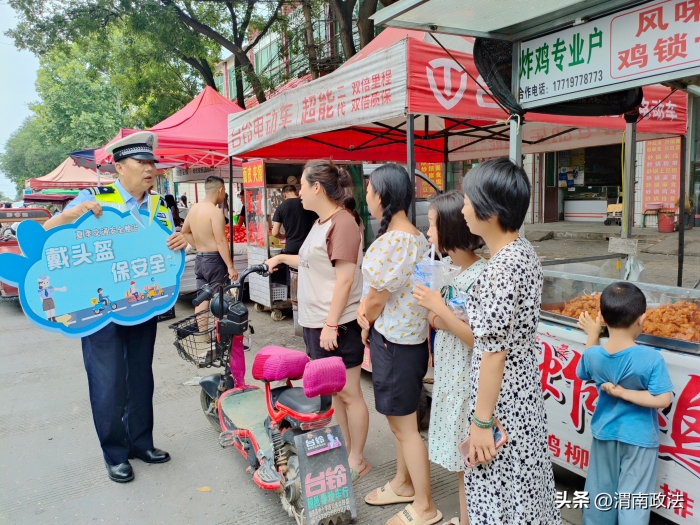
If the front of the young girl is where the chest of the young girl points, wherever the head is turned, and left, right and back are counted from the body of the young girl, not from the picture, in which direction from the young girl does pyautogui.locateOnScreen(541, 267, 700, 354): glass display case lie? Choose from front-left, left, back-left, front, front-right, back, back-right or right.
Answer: back-right

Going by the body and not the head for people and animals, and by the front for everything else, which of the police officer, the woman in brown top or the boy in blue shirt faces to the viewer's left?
the woman in brown top

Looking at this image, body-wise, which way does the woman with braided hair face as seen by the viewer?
to the viewer's left

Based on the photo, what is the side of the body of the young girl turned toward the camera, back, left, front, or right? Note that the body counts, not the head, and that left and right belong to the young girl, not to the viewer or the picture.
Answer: left

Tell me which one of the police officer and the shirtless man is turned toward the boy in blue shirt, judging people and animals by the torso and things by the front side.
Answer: the police officer

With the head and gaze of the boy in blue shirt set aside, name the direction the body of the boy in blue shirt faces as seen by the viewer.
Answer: away from the camera

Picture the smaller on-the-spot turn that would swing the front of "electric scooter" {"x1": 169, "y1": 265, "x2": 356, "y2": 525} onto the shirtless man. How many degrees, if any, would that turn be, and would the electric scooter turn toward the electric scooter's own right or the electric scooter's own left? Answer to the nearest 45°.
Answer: approximately 45° to the electric scooter's own right

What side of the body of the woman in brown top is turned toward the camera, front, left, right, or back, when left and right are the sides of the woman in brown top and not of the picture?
left

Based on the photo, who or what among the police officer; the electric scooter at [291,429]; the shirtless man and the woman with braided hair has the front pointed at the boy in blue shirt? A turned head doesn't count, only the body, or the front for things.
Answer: the police officer

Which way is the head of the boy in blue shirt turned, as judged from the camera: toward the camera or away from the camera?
away from the camera

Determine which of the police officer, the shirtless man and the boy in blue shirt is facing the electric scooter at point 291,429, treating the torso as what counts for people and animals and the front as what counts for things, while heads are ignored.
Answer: the police officer
